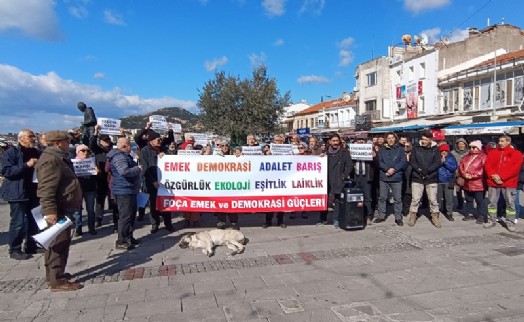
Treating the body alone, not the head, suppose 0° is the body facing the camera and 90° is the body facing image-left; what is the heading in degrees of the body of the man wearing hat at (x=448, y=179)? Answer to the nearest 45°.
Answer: approximately 45°

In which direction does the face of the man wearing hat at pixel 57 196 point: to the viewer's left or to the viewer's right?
to the viewer's right

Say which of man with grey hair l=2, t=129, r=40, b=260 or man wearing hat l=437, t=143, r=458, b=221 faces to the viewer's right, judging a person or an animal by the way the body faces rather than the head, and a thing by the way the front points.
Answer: the man with grey hair

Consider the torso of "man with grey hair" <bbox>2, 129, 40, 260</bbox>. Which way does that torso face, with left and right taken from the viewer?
facing to the right of the viewer

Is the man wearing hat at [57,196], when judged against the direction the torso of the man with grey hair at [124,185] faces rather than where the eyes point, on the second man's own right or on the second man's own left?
on the second man's own right

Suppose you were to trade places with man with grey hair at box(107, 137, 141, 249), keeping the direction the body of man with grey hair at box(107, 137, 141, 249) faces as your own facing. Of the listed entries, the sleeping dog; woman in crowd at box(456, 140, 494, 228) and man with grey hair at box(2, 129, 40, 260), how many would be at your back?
1

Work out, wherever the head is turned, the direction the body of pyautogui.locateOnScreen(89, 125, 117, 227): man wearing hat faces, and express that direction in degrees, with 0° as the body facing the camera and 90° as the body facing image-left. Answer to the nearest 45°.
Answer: approximately 315°
